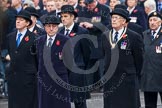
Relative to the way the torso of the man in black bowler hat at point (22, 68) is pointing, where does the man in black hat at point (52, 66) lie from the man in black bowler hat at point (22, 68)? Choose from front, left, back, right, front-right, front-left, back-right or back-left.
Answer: left

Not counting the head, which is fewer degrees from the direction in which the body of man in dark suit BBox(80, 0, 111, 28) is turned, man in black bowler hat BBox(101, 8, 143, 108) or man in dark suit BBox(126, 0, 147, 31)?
the man in black bowler hat

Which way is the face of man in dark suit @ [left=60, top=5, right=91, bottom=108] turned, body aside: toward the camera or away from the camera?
toward the camera

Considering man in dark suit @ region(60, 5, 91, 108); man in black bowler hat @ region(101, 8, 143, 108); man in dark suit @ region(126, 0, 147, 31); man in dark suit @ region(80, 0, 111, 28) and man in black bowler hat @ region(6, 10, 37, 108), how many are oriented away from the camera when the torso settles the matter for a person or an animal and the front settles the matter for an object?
0

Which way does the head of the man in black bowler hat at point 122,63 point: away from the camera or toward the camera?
toward the camera

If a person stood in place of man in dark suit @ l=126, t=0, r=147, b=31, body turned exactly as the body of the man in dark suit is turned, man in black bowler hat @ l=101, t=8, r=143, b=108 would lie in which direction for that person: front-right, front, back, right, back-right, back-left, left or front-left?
front-left

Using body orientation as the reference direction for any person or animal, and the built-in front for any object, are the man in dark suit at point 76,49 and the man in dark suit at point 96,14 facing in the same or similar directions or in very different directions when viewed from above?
same or similar directions

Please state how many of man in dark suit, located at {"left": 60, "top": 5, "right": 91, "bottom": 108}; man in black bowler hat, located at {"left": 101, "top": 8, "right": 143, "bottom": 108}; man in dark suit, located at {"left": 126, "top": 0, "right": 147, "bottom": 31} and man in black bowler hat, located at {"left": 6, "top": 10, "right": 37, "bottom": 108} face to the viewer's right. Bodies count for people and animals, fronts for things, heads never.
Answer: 0

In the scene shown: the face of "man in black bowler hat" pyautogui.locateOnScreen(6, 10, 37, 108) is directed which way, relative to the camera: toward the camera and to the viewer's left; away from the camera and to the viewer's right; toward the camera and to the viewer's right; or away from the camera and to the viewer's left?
toward the camera and to the viewer's left

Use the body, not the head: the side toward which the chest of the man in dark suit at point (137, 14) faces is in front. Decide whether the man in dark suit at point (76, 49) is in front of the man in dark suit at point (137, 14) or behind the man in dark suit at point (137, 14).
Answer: in front
